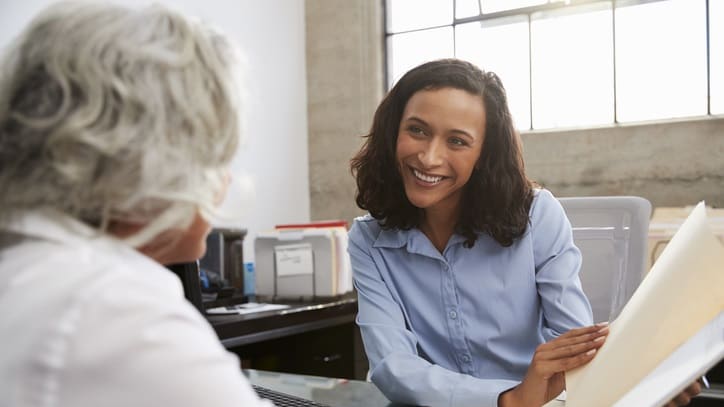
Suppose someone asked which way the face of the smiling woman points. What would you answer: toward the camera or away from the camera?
toward the camera

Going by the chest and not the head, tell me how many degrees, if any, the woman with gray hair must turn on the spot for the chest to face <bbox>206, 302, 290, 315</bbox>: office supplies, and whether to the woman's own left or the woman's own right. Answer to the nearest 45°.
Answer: approximately 45° to the woman's own left

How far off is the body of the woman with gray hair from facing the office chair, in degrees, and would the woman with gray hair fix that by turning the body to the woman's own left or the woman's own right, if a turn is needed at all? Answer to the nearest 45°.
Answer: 0° — they already face it

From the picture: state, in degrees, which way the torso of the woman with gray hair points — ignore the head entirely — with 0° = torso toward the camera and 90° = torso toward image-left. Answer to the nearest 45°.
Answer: approximately 225°

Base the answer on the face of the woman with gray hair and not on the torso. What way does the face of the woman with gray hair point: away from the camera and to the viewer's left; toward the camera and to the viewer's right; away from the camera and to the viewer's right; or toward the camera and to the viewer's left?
away from the camera and to the viewer's right

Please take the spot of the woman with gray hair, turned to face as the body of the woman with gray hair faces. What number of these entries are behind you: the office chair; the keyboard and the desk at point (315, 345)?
0

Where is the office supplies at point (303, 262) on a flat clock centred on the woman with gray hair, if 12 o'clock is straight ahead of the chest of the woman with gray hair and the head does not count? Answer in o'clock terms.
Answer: The office supplies is roughly at 11 o'clock from the woman with gray hair.

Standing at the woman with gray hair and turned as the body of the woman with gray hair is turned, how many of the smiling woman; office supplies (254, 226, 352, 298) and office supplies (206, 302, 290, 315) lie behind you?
0

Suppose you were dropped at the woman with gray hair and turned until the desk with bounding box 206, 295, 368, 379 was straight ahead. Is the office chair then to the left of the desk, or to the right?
right

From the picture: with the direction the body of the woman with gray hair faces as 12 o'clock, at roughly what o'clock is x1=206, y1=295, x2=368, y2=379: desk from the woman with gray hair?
The desk is roughly at 11 o'clock from the woman with gray hair.

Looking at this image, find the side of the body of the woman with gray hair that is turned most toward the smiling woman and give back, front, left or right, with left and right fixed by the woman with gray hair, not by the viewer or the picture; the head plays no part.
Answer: front
